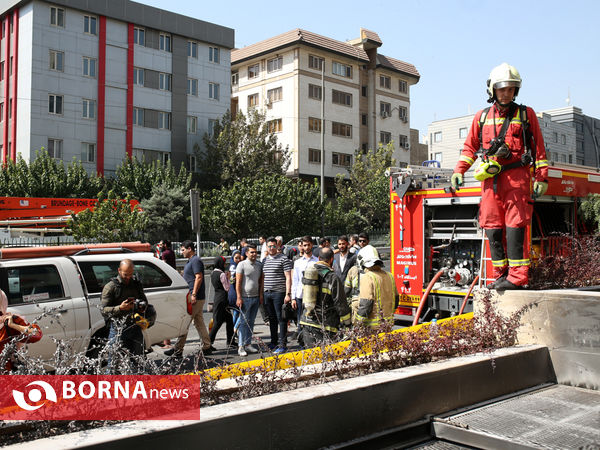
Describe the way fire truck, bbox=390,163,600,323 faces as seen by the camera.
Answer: facing away from the viewer and to the right of the viewer

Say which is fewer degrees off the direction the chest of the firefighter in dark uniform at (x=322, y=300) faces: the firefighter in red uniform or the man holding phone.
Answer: the firefighter in red uniform

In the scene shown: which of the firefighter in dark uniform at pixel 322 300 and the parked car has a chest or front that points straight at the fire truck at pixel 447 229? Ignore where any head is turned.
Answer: the firefighter in dark uniform

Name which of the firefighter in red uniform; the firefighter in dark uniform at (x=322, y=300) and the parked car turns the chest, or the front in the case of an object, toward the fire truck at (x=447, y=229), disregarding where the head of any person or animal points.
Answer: the firefighter in dark uniform

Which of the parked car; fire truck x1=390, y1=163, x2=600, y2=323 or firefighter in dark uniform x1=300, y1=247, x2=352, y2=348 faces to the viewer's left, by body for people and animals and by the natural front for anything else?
the parked car

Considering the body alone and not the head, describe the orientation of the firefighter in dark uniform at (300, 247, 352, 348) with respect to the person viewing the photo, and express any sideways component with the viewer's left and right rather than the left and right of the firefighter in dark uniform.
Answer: facing away from the viewer and to the right of the viewer

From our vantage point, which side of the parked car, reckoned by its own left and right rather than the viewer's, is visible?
left

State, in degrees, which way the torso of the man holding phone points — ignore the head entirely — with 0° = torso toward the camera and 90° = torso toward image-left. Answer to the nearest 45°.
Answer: approximately 315°

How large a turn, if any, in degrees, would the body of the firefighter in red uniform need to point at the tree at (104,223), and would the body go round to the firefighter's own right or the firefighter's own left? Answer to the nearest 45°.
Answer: approximately 135° to the firefighter's own right

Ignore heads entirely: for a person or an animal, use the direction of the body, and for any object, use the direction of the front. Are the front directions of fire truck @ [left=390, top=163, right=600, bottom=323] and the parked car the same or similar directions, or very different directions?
very different directions

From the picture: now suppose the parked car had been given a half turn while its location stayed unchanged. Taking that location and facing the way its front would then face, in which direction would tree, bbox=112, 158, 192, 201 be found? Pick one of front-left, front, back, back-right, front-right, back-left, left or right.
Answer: left

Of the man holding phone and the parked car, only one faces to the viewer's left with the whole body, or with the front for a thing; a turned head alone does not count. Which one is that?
the parked car

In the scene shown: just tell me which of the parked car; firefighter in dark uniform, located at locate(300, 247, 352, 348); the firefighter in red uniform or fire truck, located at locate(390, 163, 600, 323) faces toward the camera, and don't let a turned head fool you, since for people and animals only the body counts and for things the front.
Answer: the firefighter in red uniform

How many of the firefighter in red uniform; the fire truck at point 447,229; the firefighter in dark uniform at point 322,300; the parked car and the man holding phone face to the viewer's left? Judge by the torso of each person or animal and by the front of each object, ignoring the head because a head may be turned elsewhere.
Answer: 1

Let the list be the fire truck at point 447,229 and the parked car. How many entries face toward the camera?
0

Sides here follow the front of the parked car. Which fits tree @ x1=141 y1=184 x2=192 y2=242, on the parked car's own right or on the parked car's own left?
on the parked car's own right

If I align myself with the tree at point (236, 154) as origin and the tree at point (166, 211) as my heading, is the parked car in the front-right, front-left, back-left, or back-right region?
front-left

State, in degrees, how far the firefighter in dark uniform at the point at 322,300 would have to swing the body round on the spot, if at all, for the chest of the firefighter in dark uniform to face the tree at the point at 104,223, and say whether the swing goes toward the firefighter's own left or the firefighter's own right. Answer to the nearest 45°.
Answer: approximately 90° to the firefighter's own left
